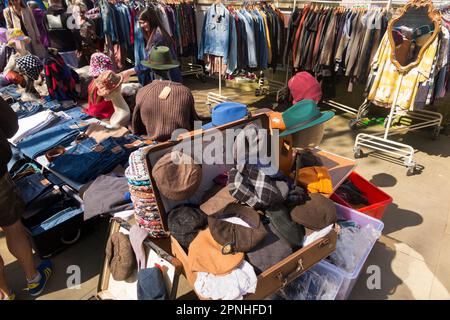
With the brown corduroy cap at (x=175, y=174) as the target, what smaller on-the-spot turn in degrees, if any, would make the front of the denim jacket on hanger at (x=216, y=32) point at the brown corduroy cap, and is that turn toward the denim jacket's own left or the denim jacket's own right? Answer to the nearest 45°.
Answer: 0° — it already faces it

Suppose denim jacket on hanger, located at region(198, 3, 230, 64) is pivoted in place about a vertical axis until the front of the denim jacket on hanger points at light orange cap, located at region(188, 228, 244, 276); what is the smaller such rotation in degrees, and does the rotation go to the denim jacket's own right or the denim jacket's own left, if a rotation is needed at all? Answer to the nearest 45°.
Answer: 0° — it already faces it

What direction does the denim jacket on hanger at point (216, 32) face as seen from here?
toward the camera

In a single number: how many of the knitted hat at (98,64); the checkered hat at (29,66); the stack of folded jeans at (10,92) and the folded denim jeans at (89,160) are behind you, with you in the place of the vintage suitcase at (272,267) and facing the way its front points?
4

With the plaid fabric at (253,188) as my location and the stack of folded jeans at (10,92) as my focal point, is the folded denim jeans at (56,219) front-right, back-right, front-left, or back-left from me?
front-left

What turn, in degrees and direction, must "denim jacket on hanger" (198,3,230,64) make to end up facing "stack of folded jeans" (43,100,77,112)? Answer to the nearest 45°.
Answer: approximately 45° to its right

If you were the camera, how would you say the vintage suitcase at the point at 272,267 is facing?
facing the viewer and to the right of the viewer

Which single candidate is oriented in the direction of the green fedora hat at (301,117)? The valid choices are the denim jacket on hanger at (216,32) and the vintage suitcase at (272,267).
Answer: the denim jacket on hanger

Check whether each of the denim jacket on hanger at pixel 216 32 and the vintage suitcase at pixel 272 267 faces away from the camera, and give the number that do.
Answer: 0

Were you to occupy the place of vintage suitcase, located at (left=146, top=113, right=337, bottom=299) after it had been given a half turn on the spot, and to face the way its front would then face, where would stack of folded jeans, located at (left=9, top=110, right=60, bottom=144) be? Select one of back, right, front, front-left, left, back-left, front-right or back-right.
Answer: front

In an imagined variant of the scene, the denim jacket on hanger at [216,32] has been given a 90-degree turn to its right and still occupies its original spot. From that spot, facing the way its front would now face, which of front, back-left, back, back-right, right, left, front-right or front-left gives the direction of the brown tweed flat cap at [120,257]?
left

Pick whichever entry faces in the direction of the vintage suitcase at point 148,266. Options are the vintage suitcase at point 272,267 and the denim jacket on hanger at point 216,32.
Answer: the denim jacket on hanger

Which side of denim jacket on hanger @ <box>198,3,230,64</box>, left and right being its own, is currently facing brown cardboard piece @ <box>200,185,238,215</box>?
front

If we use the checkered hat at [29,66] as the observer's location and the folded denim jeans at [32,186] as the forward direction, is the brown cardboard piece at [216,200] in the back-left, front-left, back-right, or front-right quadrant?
front-left

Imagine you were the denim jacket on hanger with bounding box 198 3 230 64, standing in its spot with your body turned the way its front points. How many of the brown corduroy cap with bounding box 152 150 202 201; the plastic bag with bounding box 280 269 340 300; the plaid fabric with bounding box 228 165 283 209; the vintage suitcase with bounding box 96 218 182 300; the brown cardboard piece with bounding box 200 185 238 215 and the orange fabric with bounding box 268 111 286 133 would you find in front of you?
6
